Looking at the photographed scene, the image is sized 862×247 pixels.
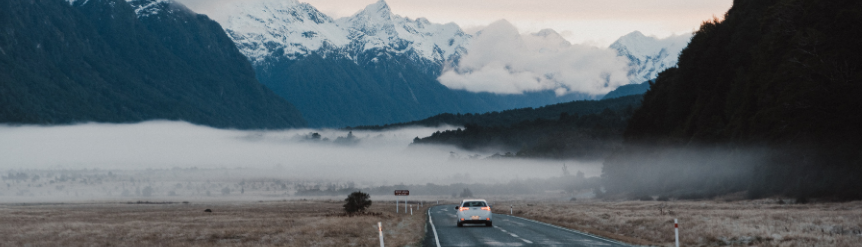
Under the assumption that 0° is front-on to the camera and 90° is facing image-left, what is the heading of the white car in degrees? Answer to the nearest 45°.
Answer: approximately 180°
